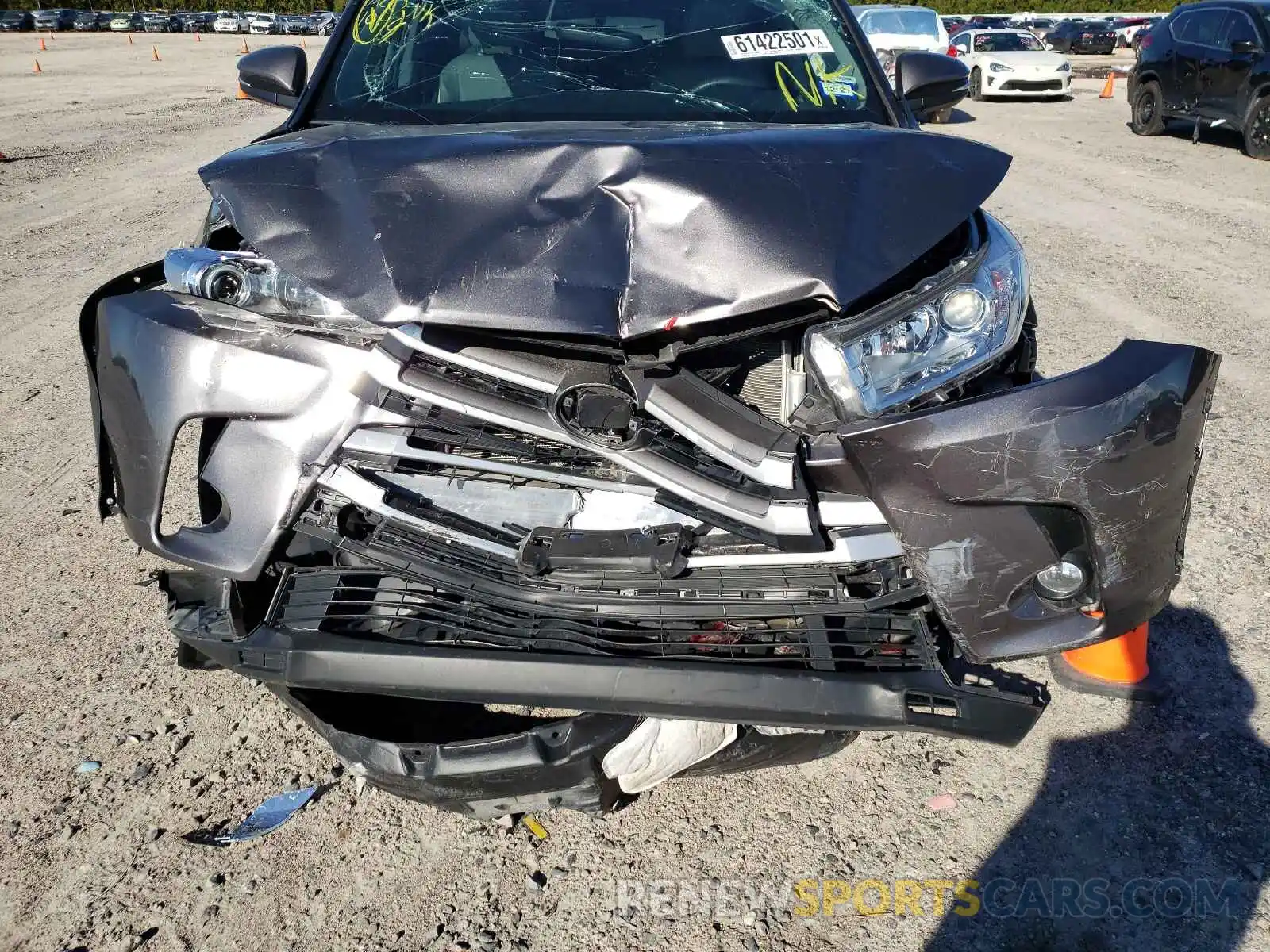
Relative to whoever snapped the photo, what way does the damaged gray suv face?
facing the viewer

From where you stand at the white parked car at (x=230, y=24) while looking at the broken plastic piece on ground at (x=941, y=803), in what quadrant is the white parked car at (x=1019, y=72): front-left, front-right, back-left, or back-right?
front-left

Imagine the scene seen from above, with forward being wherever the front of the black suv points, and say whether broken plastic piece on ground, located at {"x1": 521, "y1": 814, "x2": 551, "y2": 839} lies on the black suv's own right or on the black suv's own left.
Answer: on the black suv's own right

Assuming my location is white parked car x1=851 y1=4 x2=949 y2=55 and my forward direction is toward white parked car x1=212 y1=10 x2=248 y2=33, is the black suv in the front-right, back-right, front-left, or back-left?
back-left

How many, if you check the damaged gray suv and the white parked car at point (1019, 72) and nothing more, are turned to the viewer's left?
0

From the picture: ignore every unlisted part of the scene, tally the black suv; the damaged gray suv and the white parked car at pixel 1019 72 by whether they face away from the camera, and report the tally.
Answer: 0

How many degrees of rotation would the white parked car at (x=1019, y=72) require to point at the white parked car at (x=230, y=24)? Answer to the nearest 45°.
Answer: approximately 180°

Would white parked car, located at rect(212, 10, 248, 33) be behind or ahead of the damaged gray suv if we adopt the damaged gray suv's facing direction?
behind

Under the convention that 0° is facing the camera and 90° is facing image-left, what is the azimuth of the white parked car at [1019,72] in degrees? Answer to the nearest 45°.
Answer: approximately 315°

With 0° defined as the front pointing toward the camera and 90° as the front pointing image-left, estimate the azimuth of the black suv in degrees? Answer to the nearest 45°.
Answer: approximately 315°

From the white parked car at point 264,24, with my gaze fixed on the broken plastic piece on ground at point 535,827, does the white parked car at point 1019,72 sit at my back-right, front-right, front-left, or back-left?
front-left

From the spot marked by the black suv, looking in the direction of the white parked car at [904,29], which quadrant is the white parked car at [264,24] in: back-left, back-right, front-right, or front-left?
front-left
